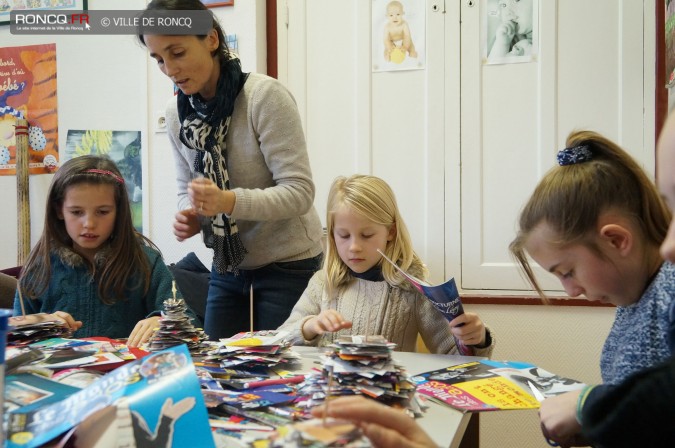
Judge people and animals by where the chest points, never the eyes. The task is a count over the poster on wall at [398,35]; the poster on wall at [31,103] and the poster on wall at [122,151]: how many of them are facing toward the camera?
3

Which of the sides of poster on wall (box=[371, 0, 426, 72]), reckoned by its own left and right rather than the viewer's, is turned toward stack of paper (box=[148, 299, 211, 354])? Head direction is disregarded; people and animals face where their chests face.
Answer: front

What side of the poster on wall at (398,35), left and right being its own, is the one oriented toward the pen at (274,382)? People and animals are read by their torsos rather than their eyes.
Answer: front

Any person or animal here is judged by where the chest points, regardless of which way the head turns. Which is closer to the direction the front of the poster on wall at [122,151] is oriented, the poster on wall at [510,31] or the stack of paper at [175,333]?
the stack of paper

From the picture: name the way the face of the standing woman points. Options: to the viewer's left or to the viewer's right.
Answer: to the viewer's left

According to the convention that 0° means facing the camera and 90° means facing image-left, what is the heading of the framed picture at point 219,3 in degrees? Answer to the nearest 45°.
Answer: approximately 0°

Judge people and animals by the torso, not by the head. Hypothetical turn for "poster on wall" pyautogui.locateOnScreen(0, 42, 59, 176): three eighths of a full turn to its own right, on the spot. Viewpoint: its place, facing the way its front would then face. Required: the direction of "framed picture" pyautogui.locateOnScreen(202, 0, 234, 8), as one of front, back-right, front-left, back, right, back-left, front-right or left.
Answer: back

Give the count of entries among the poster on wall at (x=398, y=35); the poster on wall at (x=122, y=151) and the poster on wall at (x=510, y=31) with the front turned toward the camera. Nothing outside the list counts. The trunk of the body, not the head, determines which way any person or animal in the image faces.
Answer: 3

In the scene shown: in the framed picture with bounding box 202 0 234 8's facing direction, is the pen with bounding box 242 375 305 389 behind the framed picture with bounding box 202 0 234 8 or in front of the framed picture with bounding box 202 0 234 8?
in front

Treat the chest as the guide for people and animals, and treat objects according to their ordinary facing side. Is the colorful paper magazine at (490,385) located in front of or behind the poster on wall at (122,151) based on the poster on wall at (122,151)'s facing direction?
in front
